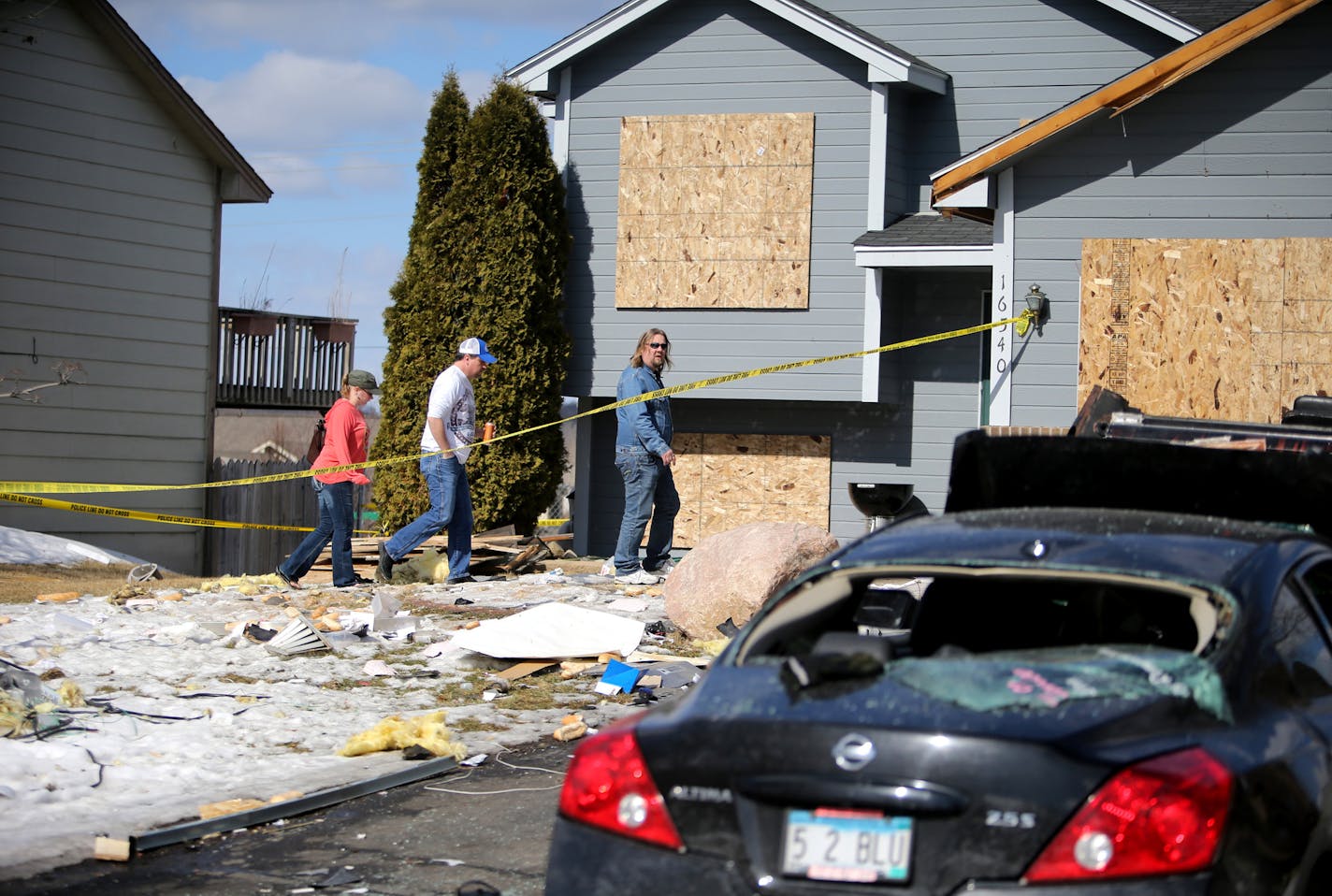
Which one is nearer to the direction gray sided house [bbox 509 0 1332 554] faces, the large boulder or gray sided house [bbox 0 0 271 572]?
the large boulder

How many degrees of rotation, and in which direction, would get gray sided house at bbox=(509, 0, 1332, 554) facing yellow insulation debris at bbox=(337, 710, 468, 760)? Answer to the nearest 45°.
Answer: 0° — it already faces it

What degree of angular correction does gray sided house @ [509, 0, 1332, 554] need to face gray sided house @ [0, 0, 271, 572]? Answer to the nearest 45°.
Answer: approximately 90° to its right

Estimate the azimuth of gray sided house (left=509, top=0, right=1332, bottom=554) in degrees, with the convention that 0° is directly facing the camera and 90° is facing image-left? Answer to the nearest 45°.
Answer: approximately 0°

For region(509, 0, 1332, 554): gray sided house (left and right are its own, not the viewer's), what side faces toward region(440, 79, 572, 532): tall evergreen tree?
right

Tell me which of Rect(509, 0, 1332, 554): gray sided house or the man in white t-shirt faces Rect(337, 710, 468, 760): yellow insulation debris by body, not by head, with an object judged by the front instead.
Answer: the gray sided house

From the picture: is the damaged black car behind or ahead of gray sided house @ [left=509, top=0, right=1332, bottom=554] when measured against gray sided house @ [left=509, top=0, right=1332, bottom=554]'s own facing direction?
ahead
